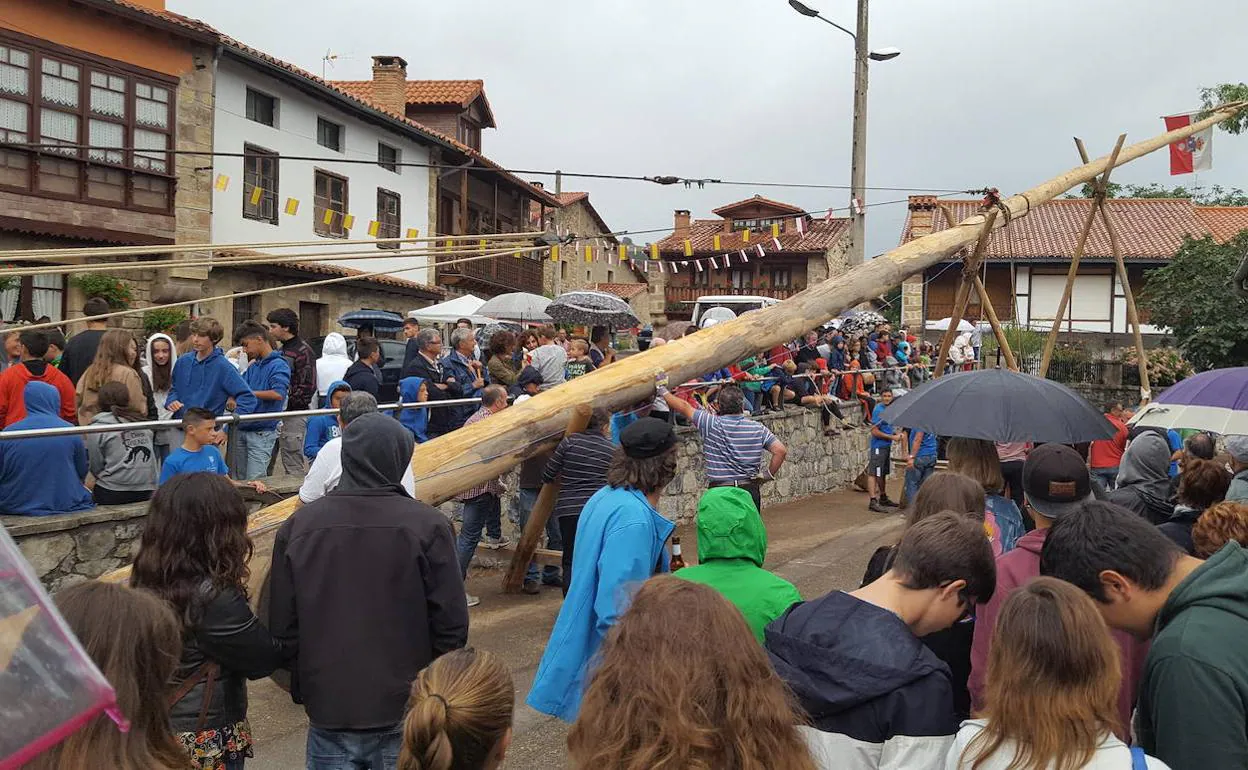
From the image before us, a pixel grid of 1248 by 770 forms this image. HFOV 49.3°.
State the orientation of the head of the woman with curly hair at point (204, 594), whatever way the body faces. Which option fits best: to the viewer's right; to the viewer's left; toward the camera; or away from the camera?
away from the camera

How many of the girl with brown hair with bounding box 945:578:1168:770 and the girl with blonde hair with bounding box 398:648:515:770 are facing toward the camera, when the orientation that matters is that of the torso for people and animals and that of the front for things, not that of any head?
0

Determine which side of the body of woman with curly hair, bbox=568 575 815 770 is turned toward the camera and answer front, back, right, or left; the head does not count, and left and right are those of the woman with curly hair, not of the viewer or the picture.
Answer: back

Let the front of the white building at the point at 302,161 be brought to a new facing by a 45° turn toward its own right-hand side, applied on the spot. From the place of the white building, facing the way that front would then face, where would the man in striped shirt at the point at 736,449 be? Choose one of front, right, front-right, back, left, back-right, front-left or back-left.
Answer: front

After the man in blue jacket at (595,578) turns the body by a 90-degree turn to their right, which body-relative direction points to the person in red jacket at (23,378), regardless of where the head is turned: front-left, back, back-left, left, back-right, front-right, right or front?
back

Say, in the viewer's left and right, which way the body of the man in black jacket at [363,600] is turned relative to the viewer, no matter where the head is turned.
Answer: facing away from the viewer

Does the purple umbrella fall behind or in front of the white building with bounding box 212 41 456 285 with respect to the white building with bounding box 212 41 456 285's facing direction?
in front

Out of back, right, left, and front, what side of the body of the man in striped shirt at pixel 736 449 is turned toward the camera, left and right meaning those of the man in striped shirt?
back

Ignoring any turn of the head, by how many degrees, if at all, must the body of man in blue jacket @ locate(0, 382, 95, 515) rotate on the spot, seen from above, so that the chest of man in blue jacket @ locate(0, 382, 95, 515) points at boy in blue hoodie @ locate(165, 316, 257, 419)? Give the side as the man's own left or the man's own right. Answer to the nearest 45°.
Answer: approximately 45° to the man's own right

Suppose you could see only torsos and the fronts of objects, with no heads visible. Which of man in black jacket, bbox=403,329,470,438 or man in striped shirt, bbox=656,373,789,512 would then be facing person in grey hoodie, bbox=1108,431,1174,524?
the man in black jacket

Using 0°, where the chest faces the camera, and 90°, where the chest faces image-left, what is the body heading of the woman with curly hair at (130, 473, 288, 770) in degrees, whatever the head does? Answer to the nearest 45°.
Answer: approximately 225°

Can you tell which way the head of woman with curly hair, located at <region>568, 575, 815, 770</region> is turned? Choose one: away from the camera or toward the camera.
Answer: away from the camera

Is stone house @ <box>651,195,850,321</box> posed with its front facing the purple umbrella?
yes

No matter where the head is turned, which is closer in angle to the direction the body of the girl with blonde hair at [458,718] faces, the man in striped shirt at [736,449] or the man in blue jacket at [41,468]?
the man in striped shirt

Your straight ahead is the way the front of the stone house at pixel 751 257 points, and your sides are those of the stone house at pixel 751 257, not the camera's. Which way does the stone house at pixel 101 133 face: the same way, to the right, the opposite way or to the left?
to the left
